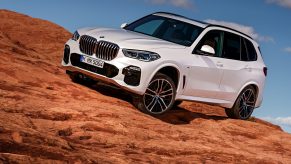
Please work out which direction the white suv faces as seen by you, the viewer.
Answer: facing the viewer and to the left of the viewer
